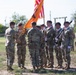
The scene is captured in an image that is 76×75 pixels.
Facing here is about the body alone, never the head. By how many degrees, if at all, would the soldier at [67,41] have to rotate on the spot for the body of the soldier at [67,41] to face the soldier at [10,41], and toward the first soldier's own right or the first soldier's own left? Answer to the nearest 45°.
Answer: approximately 45° to the first soldier's own right

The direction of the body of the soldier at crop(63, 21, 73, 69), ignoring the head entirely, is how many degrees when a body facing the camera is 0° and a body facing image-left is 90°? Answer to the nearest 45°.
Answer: approximately 45°
